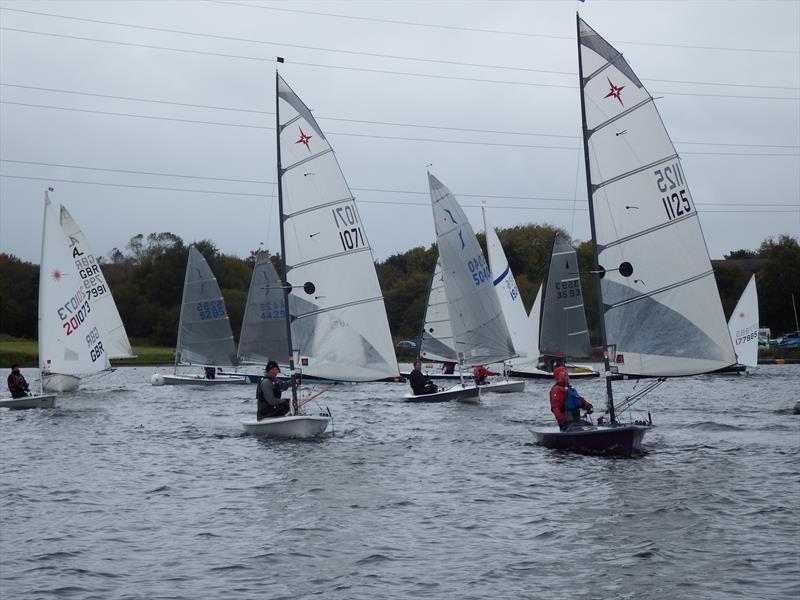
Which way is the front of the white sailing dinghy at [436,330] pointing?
to the viewer's left

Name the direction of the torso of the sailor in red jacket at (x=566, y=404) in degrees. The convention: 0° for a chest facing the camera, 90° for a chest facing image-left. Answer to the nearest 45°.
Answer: approximately 315°

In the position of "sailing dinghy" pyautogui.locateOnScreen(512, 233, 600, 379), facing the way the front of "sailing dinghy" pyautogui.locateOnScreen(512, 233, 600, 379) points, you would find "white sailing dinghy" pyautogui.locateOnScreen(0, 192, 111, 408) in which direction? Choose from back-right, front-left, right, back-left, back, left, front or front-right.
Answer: front-left

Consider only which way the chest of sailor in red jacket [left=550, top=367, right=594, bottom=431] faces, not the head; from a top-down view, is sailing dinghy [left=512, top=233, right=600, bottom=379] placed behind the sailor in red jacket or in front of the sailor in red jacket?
behind

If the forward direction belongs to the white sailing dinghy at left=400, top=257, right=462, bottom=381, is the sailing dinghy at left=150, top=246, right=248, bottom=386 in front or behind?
in front

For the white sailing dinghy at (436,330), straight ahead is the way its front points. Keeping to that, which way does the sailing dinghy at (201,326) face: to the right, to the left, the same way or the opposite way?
the same way

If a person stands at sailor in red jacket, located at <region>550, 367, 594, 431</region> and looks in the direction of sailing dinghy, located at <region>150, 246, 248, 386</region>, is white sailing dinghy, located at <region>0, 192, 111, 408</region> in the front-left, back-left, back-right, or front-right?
front-left

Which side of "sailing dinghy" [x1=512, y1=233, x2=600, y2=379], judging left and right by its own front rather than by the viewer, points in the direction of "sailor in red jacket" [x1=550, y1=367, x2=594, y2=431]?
left

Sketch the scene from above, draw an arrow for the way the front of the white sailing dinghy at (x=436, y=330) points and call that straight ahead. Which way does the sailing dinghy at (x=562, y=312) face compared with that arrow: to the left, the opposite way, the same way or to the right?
the same way

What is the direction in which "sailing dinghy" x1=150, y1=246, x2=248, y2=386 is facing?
to the viewer's left

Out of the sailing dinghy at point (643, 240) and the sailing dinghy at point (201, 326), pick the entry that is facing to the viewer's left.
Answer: the sailing dinghy at point (201, 326)
